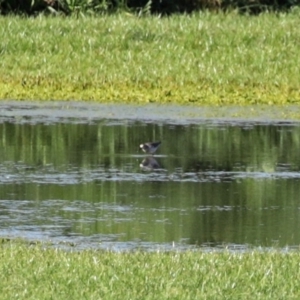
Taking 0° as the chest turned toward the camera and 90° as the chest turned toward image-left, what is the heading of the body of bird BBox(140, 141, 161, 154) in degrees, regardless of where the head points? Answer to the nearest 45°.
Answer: approximately 90°
